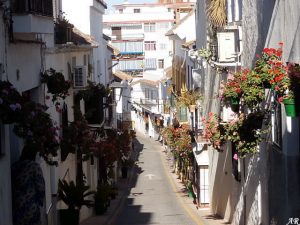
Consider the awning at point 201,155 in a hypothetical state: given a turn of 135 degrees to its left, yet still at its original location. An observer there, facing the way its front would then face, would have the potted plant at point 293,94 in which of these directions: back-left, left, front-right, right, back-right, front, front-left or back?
front-right

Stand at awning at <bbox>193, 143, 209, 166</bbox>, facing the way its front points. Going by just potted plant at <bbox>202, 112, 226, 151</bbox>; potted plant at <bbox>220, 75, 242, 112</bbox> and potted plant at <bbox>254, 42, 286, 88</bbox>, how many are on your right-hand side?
0

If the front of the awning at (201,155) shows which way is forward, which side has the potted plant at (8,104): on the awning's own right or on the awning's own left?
on the awning's own left

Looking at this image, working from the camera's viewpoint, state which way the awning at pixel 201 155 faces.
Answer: facing to the left of the viewer

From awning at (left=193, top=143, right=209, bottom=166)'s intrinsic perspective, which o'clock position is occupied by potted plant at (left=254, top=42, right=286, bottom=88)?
The potted plant is roughly at 9 o'clock from the awning.

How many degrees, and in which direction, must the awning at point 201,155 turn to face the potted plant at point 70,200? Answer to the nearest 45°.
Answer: approximately 90° to its left

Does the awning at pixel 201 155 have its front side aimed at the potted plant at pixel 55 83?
no

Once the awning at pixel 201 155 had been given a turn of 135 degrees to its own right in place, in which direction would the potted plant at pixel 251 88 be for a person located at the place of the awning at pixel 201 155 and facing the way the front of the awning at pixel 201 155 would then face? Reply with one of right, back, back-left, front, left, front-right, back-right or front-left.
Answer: back-right

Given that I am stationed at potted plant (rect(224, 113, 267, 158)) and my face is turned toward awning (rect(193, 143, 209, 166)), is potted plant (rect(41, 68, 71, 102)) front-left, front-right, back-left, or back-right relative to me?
front-left

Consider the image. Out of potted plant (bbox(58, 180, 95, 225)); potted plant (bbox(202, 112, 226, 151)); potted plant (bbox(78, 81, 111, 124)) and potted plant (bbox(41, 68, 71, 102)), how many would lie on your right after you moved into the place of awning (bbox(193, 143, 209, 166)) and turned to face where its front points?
0

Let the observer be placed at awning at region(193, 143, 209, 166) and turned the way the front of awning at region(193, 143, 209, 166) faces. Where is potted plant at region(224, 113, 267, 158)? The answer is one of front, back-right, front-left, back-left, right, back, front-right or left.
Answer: left

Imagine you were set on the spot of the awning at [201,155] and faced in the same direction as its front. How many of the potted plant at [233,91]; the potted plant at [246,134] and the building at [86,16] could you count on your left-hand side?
2

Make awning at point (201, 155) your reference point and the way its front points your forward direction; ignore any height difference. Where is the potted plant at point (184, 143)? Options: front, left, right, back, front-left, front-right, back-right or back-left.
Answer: right

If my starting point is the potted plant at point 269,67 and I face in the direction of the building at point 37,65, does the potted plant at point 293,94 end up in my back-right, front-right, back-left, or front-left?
back-left
